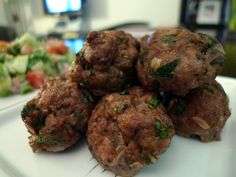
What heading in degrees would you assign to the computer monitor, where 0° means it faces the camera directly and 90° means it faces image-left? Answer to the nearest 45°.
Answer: approximately 0°

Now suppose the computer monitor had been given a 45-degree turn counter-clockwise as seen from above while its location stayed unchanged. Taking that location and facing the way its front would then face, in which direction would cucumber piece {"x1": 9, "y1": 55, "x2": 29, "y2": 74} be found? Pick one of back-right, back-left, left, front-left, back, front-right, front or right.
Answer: front-right

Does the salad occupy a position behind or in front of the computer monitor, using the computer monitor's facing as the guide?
in front

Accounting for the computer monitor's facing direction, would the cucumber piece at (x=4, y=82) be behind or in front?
in front

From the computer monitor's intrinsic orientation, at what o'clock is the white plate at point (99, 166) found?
The white plate is roughly at 12 o'clock from the computer monitor.

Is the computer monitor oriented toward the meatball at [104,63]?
yes
